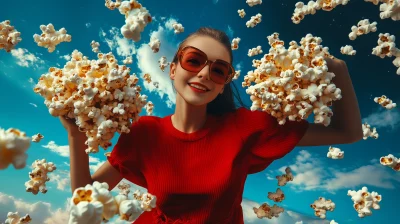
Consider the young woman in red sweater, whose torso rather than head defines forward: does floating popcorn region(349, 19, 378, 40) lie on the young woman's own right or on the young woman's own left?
on the young woman's own left

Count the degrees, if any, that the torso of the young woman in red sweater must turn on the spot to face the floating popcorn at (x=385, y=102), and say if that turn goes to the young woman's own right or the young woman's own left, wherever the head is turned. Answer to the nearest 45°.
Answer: approximately 135° to the young woman's own left

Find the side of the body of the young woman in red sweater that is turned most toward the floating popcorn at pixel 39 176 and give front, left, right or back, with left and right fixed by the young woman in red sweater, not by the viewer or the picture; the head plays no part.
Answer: right

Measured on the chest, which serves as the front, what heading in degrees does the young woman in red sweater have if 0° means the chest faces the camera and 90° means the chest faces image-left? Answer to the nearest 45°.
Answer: approximately 0°

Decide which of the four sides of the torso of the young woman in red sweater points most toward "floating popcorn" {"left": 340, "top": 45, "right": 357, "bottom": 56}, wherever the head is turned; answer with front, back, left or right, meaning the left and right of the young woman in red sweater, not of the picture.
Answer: left

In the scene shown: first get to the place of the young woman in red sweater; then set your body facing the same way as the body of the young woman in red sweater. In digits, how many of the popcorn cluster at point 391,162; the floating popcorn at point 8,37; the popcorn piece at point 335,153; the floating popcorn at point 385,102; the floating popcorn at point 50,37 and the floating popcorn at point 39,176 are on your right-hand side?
3

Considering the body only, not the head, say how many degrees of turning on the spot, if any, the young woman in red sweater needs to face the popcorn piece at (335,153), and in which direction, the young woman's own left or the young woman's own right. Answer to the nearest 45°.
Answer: approximately 135° to the young woman's own left

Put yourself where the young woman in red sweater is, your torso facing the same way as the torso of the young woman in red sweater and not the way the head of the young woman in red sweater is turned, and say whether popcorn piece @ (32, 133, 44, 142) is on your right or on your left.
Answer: on your right
